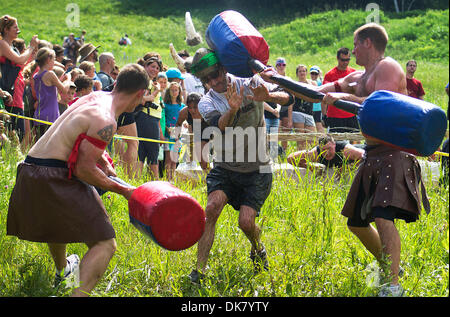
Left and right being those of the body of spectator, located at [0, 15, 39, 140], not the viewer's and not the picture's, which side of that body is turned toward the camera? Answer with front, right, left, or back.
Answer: right

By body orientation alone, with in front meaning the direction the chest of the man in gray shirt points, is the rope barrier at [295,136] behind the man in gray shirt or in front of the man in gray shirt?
behind

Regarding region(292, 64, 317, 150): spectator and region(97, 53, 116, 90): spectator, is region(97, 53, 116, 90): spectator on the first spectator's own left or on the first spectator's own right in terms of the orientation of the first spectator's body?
on the first spectator's own right

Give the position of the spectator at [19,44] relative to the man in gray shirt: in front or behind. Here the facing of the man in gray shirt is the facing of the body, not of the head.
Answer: behind

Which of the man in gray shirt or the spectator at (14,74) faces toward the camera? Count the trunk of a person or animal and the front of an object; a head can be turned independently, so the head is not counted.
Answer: the man in gray shirt

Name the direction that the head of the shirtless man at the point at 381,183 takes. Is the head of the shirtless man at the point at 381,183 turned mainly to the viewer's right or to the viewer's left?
to the viewer's left

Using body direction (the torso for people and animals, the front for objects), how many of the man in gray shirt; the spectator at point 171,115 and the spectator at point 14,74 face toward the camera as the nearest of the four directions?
2

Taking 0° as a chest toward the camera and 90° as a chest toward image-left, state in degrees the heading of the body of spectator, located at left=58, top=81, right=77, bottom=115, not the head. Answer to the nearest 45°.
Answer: approximately 315°

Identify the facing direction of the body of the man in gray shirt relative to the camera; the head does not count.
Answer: toward the camera

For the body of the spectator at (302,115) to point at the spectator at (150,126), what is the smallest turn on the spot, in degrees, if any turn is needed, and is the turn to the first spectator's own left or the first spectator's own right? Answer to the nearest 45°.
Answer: approximately 45° to the first spectator's own right

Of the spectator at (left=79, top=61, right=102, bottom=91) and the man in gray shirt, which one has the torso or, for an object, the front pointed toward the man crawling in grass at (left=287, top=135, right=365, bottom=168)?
the spectator at (left=79, top=61, right=102, bottom=91)

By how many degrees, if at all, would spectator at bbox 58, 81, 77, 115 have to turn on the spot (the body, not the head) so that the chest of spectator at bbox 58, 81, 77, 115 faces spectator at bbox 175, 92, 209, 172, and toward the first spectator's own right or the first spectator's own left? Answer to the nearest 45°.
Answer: approximately 45° to the first spectator's own left

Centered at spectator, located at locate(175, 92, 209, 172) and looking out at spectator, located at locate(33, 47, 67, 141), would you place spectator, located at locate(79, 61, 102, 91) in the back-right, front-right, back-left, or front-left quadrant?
front-right

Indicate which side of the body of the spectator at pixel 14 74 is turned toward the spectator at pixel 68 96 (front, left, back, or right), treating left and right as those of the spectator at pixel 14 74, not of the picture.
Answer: front

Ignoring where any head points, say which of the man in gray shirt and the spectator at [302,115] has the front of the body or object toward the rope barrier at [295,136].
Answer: the spectator

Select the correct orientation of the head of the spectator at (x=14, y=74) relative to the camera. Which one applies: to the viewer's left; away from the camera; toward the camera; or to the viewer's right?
to the viewer's right

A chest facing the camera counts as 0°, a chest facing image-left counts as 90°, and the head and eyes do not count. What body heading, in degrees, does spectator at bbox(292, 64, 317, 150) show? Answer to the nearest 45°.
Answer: approximately 0°
